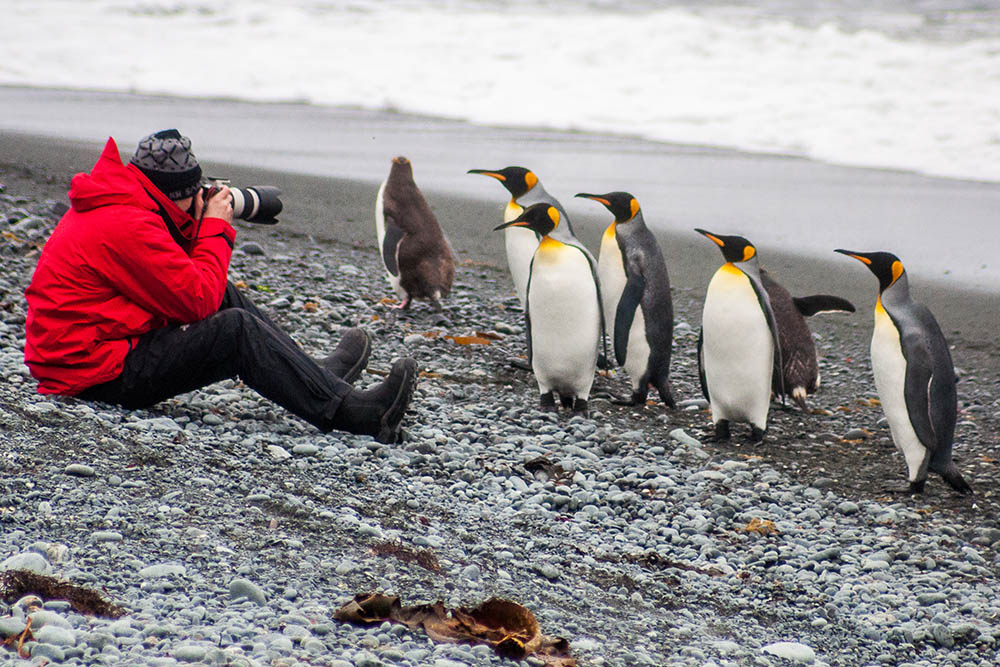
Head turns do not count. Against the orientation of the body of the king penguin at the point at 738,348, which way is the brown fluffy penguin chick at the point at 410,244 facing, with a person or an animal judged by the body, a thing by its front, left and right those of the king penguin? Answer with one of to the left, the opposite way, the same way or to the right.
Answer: to the right

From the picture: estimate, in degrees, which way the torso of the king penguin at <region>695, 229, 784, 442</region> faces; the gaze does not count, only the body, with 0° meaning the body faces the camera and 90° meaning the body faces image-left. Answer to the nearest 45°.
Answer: approximately 45°

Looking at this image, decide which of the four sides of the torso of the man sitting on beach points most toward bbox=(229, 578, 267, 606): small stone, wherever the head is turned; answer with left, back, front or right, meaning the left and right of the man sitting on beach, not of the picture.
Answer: right

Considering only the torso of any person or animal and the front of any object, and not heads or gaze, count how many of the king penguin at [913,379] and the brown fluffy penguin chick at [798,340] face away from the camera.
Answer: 1

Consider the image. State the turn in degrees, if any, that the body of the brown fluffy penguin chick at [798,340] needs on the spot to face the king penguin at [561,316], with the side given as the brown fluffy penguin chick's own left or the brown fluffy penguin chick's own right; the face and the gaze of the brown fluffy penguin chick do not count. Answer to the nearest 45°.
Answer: approximately 135° to the brown fluffy penguin chick's own left

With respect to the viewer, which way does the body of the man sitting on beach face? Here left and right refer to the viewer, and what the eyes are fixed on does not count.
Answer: facing to the right of the viewer

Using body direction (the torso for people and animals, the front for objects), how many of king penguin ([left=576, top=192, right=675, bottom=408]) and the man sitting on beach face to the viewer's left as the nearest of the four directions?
1

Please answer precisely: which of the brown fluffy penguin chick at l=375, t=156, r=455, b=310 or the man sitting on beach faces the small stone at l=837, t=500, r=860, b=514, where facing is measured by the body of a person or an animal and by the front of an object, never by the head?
the man sitting on beach

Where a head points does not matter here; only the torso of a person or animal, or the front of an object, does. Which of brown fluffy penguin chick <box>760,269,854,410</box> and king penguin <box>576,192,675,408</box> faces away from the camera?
the brown fluffy penguin chick

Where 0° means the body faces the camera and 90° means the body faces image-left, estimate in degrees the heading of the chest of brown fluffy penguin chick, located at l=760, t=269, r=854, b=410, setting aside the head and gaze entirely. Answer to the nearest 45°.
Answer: approximately 180°

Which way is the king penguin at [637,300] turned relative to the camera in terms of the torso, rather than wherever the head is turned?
to the viewer's left

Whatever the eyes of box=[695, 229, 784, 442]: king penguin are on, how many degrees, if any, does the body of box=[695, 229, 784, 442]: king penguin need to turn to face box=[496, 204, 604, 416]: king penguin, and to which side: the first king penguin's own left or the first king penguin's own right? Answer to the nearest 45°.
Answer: approximately 45° to the first king penguin's own right

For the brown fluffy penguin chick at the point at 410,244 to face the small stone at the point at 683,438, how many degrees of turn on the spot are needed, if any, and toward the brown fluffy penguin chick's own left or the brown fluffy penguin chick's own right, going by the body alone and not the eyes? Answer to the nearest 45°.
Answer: approximately 180°

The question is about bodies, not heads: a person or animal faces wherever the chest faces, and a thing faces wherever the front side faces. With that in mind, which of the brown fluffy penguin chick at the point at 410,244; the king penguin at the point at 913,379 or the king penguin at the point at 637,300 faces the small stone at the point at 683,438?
the king penguin at the point at 913,379
